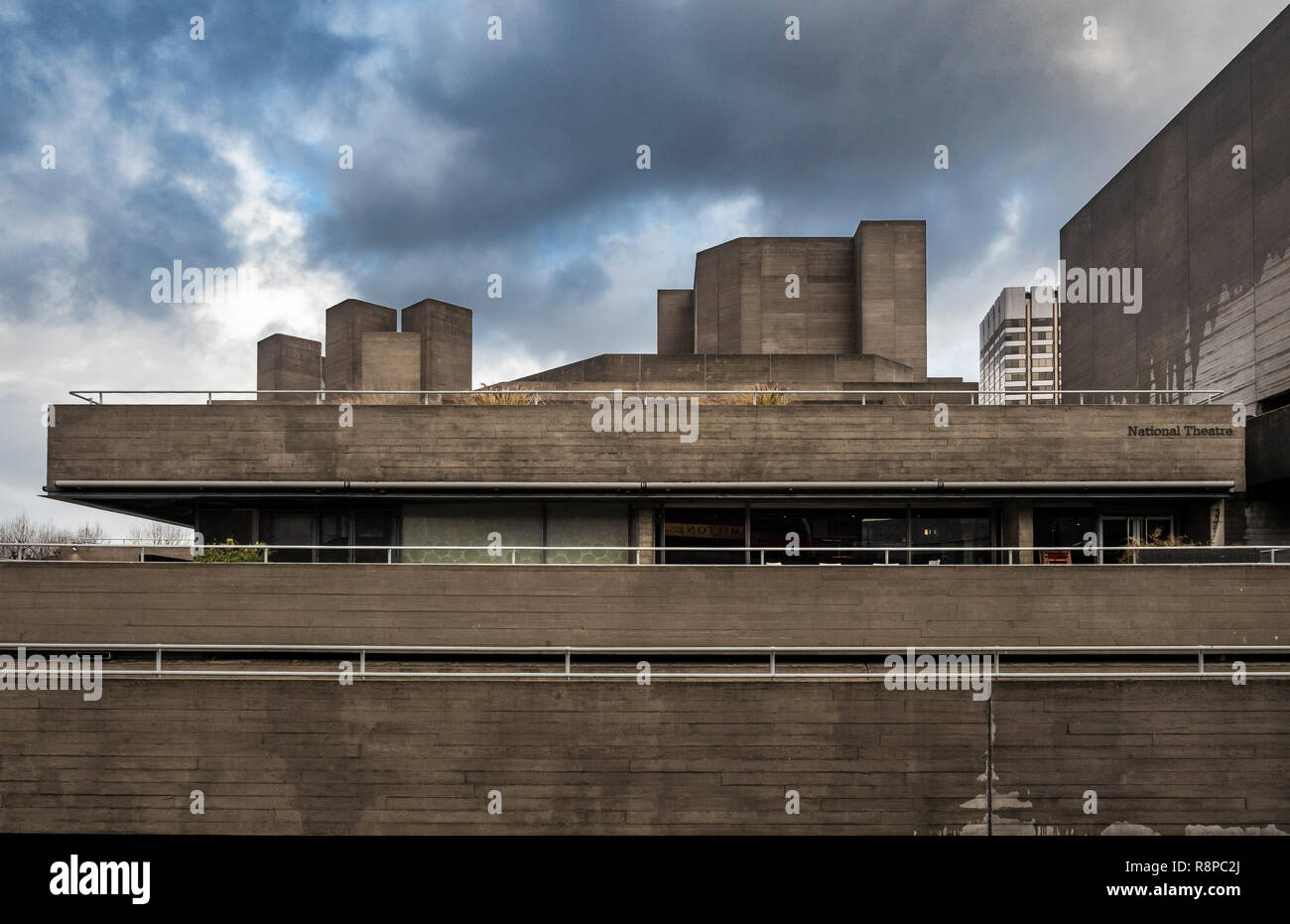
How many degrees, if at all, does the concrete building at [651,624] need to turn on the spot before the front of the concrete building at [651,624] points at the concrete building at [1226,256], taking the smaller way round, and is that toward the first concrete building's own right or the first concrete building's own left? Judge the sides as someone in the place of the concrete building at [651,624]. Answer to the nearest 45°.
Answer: approximately 135° to the first concrete building's own left

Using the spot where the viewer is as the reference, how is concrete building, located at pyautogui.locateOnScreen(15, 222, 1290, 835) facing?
facing the viewer
